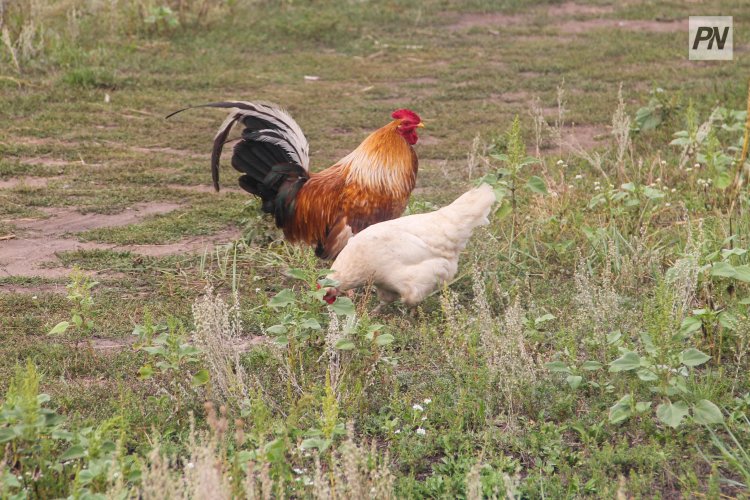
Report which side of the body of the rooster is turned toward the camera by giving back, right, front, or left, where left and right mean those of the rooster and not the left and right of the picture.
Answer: right

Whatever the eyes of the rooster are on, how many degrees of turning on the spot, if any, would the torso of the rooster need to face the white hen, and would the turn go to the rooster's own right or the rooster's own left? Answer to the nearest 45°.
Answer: approximately 45° to the rooster's own right
